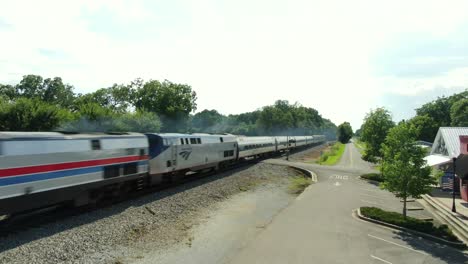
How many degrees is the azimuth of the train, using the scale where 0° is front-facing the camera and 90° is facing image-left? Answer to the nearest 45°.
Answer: approximately 45°

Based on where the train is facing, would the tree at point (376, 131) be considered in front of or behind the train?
behind

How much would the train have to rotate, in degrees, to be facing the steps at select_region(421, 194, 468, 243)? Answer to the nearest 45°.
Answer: approximately 135° to its left

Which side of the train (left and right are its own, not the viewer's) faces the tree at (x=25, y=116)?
right

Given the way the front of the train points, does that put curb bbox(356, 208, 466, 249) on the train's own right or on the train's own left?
on the train's own left

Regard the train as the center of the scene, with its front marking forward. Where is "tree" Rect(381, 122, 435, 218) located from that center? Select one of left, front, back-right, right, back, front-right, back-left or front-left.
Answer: back-left
